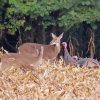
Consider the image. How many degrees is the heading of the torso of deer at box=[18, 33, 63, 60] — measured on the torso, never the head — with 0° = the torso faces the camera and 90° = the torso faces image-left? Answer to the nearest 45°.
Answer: approximately 270°

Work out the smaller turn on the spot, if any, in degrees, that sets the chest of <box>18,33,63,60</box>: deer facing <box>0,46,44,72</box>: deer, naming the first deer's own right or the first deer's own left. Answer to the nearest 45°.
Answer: approximately 90° to the first deer's own right
